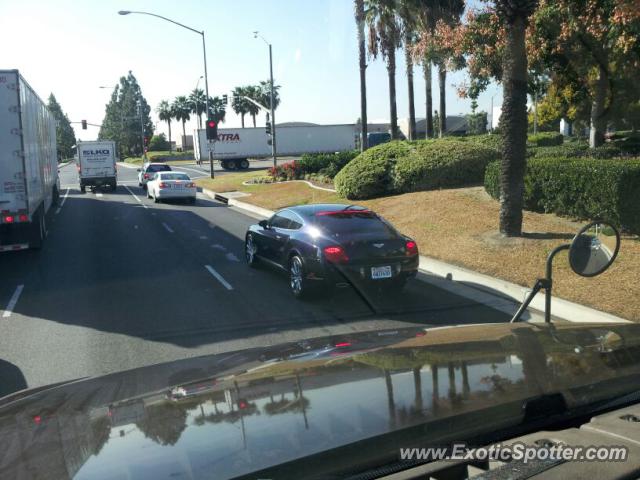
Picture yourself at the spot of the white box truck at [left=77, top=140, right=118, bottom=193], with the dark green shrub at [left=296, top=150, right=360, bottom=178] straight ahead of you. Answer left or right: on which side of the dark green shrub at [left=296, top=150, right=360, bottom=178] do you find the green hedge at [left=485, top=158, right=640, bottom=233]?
right

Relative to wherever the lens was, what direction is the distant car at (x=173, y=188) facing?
facing away from the viewer

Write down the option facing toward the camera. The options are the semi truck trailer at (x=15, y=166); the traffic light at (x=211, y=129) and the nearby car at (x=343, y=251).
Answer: the traffic light

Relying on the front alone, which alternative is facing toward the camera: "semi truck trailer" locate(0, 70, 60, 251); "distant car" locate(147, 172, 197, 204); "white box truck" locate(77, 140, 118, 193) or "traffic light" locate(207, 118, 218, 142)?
the traffic light

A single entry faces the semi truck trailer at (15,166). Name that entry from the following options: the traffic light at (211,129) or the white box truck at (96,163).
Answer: the traffic light

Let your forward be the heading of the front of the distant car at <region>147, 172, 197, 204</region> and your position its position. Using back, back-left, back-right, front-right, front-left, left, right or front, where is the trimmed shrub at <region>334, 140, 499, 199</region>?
back-right

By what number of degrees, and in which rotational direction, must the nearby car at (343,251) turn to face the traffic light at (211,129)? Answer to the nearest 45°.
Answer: approximately 45° to its right

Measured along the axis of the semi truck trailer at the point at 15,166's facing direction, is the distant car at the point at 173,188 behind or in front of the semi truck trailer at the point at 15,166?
in front

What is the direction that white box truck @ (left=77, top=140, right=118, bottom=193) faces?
away from the camera

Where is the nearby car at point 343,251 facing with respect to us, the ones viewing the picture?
facing away from the viewer and to the left of the viewer

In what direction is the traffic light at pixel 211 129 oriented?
toward the camera

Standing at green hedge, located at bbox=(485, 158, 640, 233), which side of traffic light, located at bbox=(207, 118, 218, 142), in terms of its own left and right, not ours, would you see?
front

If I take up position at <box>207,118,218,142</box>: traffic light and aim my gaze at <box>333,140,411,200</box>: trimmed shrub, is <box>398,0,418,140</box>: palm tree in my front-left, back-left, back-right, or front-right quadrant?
front-left

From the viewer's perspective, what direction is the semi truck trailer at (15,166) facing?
away from the camera

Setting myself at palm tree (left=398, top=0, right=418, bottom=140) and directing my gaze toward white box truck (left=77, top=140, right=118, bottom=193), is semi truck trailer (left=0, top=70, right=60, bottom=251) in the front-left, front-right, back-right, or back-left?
front-left
